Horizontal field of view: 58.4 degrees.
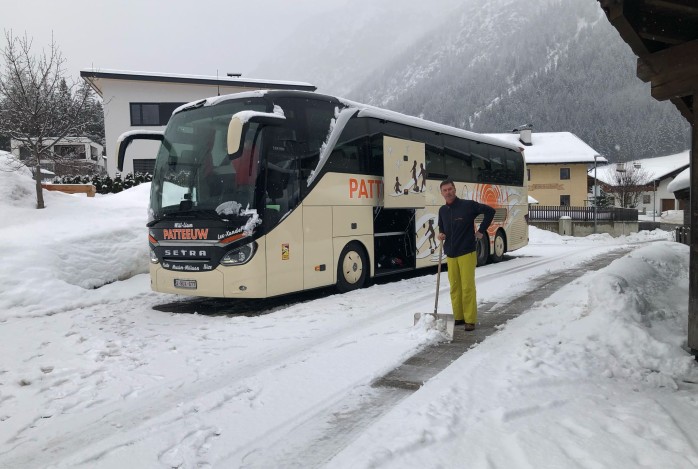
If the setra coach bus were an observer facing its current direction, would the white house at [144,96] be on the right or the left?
on its right

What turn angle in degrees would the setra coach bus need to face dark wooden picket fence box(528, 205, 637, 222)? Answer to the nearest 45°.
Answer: approximately 180°

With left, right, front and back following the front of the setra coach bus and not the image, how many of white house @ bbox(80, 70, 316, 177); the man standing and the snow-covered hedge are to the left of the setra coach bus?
1

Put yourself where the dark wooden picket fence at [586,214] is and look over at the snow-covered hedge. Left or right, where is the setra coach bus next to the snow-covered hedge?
left

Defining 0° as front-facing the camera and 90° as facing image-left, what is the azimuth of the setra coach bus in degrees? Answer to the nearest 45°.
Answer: approximately 45°

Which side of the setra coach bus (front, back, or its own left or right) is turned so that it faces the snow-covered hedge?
right

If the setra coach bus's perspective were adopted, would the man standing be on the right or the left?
on its left

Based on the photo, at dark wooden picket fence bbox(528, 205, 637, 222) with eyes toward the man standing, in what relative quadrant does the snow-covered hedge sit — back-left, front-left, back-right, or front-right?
front-right
